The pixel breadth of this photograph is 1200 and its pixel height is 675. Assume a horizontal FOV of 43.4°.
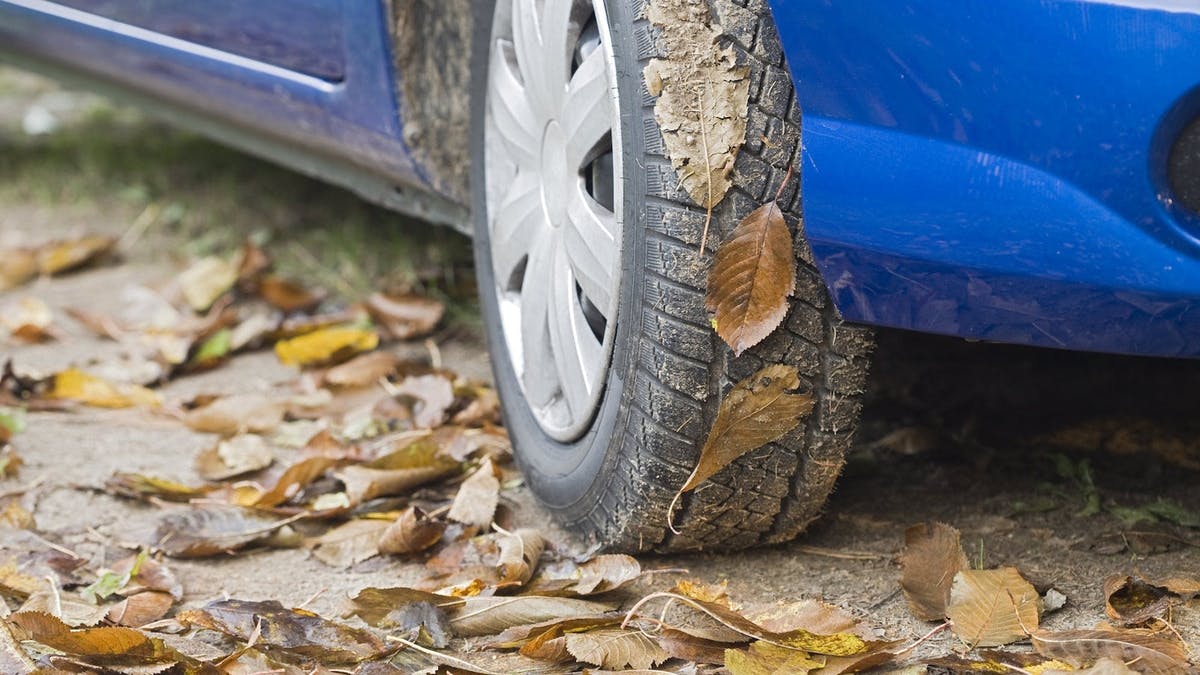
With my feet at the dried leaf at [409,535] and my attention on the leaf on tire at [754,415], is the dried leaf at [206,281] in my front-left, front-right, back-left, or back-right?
back-left

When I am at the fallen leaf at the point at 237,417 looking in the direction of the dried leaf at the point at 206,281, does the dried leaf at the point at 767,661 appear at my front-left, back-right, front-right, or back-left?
back-right
